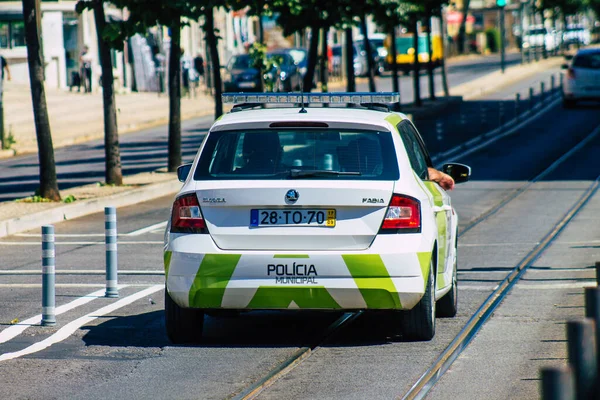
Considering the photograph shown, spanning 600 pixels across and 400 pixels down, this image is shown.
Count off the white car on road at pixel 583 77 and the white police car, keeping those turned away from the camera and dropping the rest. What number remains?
2

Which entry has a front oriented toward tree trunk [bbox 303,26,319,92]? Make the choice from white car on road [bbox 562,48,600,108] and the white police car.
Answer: the white police car

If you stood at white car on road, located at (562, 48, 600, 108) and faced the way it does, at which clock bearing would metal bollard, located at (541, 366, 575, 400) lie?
The metal bollard is roughly at 6 o'clock from the white car on road.

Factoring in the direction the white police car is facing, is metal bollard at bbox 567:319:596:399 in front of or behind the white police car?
behind

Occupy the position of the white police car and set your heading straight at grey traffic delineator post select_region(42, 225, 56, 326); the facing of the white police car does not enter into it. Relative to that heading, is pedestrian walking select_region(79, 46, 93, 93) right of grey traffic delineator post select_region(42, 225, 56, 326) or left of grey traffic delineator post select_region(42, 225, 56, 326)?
right

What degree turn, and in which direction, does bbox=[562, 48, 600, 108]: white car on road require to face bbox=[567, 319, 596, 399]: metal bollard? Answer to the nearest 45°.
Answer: approximately 180°

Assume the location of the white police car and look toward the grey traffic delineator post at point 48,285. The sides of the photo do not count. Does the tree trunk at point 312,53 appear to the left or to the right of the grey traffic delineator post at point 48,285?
right

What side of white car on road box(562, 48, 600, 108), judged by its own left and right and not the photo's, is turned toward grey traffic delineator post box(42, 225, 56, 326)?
back

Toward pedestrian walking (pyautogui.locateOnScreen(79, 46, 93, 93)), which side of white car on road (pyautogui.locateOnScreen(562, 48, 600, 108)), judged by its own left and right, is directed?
left

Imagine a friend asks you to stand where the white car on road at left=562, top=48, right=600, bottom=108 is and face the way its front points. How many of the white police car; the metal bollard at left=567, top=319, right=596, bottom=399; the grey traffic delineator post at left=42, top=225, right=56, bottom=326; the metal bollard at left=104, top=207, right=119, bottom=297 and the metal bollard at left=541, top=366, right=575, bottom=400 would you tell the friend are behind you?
5

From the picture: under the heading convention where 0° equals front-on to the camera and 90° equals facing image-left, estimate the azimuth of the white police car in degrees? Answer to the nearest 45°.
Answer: approximately 180°

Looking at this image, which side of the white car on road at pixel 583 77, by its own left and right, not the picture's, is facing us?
back
